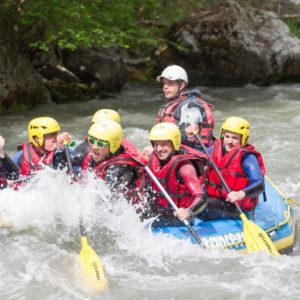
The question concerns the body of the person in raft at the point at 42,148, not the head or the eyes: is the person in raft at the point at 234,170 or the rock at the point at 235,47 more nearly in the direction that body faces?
the person in raft

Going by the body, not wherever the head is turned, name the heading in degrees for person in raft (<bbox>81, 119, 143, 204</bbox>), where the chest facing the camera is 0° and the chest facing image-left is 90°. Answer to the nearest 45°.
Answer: approximately 45°

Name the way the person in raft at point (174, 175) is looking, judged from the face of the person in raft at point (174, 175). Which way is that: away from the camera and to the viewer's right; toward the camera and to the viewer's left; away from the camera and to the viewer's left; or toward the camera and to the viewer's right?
toward the camera and to the viewer's left

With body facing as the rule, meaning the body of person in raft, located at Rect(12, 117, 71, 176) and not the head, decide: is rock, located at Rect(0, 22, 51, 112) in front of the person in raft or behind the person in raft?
behind

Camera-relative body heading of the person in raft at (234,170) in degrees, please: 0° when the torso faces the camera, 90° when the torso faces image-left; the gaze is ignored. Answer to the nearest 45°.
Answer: approximately 45°

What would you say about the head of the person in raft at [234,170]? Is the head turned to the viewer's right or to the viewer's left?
to the viewer's left

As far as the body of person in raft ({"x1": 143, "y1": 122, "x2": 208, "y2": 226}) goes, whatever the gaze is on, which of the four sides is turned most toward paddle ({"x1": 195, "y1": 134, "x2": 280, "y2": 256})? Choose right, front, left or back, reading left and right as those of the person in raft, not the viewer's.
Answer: left

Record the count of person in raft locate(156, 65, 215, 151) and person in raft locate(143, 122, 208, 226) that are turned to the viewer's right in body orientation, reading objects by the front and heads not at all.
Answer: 0

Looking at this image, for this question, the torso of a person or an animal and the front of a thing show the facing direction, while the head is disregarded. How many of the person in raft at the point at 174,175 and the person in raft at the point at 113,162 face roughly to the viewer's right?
0

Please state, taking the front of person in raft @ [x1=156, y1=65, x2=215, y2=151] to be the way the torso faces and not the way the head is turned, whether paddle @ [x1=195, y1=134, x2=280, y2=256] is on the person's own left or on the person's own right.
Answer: on the person's own left

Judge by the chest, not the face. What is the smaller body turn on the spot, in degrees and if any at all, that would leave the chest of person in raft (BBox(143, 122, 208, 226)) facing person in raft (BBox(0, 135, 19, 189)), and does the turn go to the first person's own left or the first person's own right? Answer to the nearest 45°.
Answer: approximately 45° to the first person's own right
